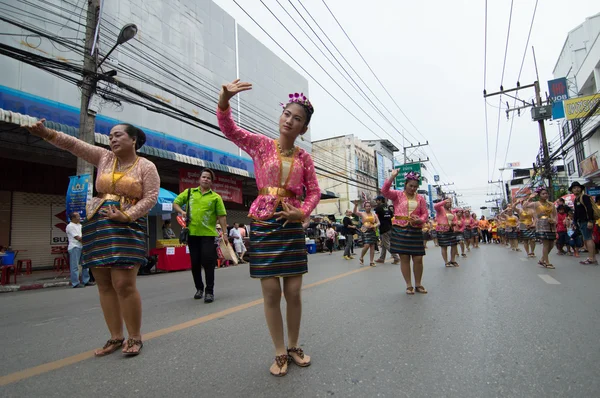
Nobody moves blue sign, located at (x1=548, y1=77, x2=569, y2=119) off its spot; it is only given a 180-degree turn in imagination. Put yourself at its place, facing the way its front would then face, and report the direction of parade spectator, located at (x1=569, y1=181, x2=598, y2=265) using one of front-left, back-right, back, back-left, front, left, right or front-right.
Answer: back

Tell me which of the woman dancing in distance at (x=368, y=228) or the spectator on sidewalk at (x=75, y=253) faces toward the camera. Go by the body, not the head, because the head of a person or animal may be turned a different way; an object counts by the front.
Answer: the woman dancing in distance

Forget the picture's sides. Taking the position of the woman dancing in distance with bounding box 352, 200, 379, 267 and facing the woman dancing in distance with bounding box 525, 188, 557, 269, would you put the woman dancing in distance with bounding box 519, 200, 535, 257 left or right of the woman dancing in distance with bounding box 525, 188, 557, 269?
left

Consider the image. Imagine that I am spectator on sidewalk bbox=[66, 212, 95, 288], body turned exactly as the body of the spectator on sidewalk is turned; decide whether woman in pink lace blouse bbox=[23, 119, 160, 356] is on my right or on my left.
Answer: on my right

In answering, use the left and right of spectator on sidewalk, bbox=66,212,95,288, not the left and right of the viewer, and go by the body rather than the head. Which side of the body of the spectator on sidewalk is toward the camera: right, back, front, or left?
right

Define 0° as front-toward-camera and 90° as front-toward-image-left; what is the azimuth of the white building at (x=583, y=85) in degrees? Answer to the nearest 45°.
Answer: approximately 45°

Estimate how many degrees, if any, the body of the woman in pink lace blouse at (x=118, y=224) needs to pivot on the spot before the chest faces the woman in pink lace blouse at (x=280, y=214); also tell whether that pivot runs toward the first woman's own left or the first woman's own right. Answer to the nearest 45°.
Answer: approximately 90° to the first woman's own left

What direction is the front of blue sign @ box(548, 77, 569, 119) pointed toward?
toward the camera

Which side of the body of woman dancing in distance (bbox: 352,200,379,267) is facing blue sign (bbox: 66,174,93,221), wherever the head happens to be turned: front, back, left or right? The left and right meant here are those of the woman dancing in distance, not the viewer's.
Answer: right

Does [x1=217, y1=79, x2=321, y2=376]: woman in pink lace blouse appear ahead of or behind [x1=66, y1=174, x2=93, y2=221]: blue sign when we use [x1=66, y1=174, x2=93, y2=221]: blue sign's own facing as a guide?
ahead

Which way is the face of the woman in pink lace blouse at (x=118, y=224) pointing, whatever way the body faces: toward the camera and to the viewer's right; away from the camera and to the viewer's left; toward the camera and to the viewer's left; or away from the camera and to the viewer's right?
toward the camera and to the viewer's left

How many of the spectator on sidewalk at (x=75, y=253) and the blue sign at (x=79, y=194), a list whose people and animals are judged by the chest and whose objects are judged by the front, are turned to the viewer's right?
1

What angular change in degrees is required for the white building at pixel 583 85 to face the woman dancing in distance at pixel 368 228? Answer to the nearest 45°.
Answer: approximately 45° to its left

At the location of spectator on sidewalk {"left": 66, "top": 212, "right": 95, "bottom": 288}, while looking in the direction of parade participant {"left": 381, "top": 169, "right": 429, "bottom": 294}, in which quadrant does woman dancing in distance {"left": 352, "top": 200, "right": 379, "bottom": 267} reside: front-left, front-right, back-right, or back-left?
front-left

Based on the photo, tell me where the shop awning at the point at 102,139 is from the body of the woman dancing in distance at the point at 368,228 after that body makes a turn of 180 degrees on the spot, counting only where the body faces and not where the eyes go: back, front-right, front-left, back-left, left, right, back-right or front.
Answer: left
